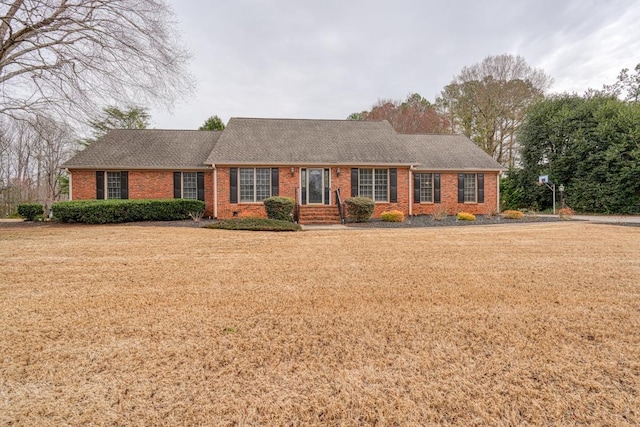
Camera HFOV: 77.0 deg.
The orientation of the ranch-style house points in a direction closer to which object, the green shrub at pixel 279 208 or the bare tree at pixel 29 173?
the green shrub

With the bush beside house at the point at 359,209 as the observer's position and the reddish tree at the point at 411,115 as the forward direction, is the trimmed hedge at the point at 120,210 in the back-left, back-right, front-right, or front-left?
back-left

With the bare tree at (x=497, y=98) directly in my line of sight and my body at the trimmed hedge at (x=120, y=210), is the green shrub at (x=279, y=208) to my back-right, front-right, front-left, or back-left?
front-right

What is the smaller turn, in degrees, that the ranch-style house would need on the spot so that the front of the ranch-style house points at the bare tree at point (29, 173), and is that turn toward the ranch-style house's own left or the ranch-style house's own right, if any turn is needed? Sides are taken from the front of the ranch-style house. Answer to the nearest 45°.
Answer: approximately 135° to the ranch-style house's own right

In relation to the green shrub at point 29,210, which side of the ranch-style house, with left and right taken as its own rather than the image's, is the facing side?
right

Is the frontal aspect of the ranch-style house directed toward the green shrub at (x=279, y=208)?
yes

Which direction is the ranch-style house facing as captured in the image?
toward the camera

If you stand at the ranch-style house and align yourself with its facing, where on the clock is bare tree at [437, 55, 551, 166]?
The bare tree is roughly at 8 o'clock from the ranch-style house.

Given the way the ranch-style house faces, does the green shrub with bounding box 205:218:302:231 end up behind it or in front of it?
in front

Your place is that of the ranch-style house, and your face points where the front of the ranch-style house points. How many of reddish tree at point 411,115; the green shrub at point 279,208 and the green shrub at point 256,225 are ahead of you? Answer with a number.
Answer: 2
